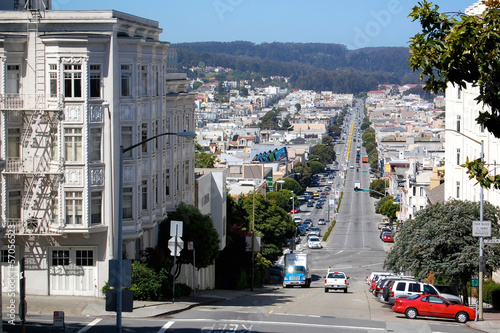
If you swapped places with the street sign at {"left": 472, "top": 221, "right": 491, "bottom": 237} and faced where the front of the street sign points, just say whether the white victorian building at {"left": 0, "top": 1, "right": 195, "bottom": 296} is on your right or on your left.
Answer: on your right

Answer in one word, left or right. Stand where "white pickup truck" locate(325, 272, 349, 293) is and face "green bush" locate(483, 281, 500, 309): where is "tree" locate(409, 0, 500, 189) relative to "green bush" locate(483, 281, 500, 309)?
right

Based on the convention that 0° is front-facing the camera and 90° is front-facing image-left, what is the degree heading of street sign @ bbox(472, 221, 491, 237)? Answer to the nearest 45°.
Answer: approximately 0°

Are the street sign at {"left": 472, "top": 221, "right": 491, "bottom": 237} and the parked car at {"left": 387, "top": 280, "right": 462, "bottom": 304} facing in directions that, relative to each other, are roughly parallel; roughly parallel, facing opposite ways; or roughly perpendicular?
roughly perpendicular
